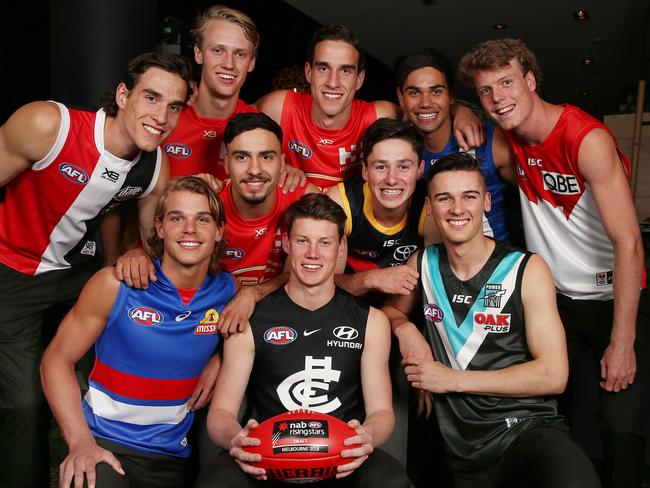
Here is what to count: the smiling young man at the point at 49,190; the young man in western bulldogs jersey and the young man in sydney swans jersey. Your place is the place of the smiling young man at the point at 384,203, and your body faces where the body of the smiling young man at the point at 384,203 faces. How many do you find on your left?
1

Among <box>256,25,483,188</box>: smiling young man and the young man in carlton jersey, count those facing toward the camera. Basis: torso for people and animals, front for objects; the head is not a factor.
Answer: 2

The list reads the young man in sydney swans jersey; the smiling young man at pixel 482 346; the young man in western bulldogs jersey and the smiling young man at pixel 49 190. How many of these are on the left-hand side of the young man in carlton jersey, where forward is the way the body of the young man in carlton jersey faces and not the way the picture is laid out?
2

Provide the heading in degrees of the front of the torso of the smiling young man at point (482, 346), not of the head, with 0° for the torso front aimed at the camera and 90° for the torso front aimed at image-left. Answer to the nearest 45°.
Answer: approximately 45°

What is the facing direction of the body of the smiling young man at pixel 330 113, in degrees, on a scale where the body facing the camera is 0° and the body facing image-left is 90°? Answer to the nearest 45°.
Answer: approximately 0°

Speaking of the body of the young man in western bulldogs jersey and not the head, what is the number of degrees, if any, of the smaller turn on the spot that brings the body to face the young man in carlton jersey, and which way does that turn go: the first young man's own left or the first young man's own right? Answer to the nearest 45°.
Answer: approximately 45° to the first young man's own left
